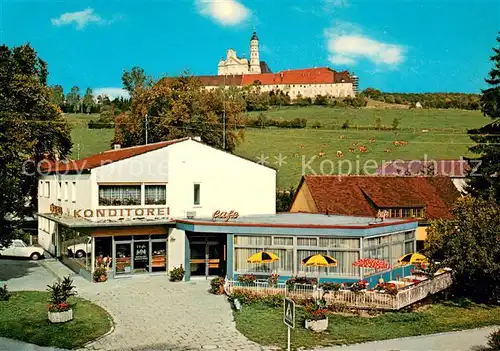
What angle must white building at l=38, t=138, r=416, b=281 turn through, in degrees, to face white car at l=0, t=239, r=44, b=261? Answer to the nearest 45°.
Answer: approximately 135° to its right

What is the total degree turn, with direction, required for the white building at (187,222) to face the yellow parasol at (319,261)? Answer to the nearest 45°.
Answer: approximately 45° to its left

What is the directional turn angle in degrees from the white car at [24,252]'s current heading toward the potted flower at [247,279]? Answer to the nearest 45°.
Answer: approximately 45° to its right

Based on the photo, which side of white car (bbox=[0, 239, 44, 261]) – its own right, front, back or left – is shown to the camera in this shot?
right

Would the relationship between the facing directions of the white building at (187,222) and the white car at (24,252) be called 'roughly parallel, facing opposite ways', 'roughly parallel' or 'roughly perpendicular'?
roughly perpendicular

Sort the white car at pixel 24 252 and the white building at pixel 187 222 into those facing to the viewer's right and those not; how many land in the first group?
1

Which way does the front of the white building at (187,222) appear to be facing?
toward the camera

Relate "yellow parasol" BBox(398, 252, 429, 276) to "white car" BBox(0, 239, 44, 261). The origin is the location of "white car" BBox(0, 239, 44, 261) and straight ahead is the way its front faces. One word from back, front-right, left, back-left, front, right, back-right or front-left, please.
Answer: front-right

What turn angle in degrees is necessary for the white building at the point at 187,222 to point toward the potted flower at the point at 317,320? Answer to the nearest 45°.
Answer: approximately 45° to its left
